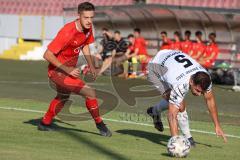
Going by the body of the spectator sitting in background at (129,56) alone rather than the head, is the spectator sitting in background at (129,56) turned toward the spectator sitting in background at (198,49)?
no

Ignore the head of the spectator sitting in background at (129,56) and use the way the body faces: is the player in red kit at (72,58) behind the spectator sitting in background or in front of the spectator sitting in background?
in front

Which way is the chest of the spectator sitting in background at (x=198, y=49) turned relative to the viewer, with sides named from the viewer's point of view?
facing the viewer and to the left of the viewer

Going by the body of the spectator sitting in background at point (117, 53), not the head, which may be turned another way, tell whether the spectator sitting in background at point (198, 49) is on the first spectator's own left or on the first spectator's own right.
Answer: on the first spectator's own left

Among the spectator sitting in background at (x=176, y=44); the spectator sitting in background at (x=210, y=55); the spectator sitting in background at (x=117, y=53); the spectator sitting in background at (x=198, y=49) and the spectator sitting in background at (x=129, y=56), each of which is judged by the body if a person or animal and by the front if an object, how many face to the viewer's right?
0

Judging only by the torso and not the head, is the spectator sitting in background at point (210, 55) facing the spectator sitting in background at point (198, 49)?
no

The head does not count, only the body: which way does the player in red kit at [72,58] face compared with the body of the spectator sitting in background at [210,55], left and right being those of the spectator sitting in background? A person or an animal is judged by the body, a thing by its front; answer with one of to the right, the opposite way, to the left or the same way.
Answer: to the left

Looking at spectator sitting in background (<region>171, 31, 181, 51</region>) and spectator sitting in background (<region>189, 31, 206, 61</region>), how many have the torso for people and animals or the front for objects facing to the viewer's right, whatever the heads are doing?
0

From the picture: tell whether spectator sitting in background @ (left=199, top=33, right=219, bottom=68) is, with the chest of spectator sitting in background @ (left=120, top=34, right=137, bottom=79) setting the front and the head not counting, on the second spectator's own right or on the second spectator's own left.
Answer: on the second spectator's own left

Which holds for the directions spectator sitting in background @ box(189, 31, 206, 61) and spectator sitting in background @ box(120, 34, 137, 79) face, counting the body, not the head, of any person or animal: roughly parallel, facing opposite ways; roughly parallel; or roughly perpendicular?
roughly parallel

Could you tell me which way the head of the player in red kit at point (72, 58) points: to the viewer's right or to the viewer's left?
to the viewer's right

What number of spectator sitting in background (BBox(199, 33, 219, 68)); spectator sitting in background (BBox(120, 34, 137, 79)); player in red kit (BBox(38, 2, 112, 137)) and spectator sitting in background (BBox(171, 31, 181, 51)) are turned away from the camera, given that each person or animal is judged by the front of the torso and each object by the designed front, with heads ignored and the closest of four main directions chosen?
0

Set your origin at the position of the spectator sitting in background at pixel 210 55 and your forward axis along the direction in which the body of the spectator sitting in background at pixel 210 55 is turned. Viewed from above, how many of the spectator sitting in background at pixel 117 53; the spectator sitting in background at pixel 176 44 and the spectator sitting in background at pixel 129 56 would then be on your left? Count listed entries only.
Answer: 0

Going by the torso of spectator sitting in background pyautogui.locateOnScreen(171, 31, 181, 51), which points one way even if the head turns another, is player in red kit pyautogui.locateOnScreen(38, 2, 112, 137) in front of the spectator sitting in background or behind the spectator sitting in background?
in front

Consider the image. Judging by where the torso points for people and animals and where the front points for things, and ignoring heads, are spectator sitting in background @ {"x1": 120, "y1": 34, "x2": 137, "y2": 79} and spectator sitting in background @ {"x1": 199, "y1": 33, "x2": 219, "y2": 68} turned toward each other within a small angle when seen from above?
no

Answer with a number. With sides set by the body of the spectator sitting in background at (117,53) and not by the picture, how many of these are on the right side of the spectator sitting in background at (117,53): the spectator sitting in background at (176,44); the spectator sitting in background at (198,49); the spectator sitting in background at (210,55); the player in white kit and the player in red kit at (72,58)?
0

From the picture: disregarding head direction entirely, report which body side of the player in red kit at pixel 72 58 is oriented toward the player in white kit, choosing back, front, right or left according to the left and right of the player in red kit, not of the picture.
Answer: front

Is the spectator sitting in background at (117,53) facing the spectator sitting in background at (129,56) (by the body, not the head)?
no

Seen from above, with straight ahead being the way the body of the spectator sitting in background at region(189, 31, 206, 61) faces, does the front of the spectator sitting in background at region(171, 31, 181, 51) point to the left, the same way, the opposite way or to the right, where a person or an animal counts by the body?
the same way
